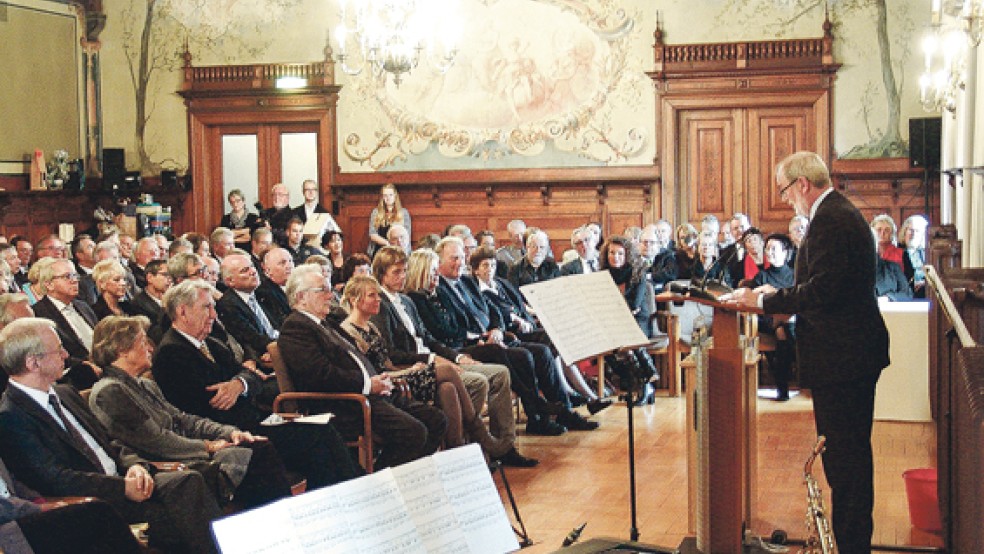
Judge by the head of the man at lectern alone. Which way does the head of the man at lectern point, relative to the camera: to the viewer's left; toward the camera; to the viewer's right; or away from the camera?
to the viewer's left

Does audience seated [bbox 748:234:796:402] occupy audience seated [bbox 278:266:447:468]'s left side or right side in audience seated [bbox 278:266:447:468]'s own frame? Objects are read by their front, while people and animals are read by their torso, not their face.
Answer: on their left

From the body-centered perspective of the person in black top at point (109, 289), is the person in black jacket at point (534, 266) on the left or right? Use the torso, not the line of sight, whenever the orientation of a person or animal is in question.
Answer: on their left

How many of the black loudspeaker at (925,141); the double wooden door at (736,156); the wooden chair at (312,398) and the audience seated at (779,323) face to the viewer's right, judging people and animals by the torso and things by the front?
1

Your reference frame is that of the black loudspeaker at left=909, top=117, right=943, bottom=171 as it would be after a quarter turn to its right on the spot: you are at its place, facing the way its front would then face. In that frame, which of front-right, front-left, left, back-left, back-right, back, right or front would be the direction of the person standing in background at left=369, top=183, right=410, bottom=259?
front-left

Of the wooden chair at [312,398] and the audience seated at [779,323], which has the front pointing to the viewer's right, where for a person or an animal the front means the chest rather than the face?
the wooden chair

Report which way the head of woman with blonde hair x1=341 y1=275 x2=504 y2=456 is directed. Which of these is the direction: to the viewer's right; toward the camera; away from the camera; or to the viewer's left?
to the viewer's right

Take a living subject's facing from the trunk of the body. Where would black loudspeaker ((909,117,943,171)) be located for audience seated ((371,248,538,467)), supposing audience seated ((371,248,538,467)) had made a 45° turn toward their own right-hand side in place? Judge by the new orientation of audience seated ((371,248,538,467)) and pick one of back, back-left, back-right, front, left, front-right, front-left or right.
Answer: back-left

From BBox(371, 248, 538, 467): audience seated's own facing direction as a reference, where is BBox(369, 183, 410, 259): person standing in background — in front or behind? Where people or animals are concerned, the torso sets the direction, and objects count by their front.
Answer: behind

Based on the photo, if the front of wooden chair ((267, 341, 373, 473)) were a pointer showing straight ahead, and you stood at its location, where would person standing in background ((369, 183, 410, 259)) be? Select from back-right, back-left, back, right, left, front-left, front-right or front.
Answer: left

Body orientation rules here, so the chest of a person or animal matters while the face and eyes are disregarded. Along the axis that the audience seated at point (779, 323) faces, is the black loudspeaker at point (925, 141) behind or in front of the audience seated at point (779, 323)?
behind

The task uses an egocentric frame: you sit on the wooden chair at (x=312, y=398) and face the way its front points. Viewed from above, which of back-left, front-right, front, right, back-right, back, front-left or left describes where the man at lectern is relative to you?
front-right

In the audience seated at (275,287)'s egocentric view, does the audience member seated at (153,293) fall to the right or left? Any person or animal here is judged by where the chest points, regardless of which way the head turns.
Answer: on their right

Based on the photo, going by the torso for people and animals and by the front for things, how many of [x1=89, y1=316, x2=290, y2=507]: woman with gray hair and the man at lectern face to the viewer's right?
1

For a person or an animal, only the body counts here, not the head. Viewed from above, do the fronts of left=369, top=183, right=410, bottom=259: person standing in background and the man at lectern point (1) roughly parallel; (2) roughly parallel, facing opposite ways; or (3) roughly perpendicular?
roughly perpendicular

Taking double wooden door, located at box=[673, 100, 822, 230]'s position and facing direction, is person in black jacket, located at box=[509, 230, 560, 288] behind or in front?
in front
